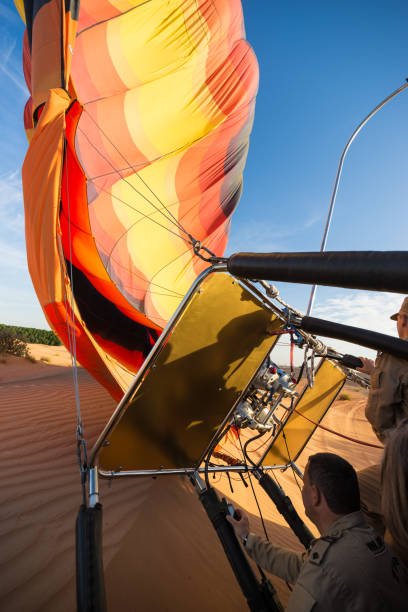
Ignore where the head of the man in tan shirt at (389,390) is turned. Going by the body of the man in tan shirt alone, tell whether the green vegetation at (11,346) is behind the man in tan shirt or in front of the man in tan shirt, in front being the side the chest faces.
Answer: in front

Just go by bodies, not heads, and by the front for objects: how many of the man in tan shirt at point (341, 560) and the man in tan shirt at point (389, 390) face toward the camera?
0

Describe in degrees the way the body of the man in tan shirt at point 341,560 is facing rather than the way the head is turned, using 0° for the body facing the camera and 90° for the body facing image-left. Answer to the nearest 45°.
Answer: approximately 135°

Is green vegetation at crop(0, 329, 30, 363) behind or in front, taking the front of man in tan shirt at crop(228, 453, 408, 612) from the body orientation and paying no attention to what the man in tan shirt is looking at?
in front

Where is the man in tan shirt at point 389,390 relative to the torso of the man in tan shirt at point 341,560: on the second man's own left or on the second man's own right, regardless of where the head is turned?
on the second man's own right

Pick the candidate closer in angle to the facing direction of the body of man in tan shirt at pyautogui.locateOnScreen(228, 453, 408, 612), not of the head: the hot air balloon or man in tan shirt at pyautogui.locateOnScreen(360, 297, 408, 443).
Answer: the hot air balloon

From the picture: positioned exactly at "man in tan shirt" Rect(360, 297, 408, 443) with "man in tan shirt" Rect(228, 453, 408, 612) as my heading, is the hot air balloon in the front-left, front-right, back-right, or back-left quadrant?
back-right

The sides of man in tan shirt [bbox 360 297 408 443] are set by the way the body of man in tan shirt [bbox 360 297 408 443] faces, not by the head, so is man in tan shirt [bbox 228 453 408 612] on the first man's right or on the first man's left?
on the first man's left

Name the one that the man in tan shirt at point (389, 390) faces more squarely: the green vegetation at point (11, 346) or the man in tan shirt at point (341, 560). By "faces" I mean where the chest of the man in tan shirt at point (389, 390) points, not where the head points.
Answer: the green vegetation

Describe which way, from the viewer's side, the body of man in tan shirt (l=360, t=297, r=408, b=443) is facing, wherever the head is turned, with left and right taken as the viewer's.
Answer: facing to the left of the viewer

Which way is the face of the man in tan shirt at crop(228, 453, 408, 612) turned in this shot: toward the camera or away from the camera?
away from the camera
